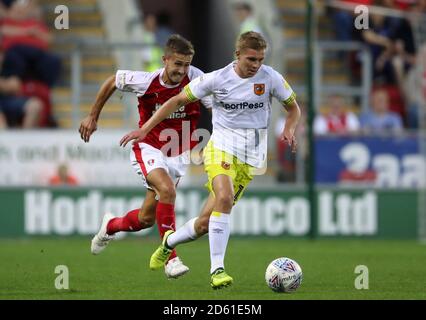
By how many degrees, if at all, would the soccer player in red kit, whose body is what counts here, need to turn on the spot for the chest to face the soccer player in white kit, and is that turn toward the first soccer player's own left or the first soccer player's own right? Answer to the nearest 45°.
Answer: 0° — they already face them

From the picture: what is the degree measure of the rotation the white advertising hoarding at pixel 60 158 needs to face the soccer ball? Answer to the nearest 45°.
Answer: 0° — it already faces it

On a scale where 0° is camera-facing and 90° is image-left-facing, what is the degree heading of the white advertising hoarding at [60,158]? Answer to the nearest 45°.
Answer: approximately 0°

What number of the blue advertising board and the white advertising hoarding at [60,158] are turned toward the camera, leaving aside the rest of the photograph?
2

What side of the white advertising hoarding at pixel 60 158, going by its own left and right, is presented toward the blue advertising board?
left

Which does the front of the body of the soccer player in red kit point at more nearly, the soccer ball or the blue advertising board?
the soccer ball

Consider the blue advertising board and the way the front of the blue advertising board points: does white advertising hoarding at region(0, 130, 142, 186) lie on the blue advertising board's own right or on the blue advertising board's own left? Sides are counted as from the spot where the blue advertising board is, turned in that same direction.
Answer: on the blue advertising board's own right

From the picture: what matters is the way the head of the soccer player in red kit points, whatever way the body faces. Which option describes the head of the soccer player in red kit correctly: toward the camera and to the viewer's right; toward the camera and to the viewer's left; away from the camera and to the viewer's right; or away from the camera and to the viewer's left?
toward the camera and to the viewer's right

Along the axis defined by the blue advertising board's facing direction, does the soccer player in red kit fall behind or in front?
in front

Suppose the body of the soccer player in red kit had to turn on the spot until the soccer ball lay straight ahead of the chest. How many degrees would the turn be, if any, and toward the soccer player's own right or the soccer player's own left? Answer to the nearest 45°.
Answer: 0° — they already face it

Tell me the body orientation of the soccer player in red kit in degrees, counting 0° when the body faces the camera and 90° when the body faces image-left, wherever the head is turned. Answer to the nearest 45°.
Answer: approximately 315°

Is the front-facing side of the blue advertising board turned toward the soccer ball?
yes
